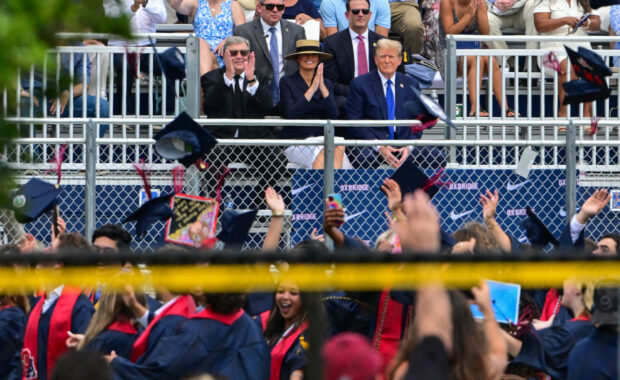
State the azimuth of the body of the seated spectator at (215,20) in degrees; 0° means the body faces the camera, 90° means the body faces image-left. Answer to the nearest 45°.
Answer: approximately 0°

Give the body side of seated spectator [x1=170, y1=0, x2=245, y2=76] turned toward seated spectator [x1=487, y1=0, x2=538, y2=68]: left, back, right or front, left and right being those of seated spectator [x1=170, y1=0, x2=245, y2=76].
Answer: left

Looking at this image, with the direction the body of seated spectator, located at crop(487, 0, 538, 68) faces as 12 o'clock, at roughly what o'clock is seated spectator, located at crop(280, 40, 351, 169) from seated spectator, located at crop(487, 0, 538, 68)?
seated spectator, located at crop(280, 40, 351, 169) is roughly at 1 o'clock from seated spectator, located at crop(487, 0, 538, 68).

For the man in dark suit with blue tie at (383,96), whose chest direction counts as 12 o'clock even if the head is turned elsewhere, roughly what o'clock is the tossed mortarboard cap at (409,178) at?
The tossed mortarboard cap is roughly at 12 o'clock from the man in dark suit with blue tie.
